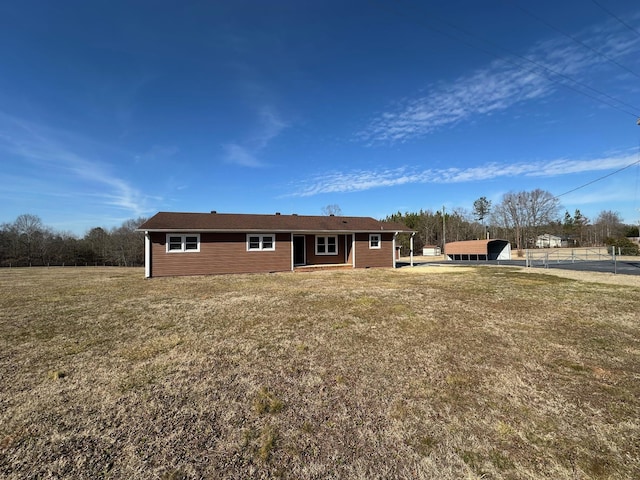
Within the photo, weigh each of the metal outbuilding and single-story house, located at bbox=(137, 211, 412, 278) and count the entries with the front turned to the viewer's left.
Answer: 0

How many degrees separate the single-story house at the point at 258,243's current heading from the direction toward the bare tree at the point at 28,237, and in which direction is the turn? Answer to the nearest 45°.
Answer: approximately 135° to its right

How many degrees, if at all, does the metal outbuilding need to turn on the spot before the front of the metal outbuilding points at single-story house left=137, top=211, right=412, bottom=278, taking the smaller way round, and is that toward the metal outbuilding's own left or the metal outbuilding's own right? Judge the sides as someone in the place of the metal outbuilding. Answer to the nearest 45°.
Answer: approximately 90° to the metal outbuilding's own right

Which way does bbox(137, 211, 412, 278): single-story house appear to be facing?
toward the camera

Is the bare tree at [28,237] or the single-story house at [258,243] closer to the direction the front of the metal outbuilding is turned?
the single-story house

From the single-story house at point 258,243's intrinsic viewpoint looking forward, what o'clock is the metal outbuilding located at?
The metal outbuilding is roughly at 8 o'clock from the single-story house.

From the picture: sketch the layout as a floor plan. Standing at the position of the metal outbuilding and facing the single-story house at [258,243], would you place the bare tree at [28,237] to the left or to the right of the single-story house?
right

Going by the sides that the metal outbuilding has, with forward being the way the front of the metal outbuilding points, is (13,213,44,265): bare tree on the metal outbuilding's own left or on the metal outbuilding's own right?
on the metal outbuilding's own right

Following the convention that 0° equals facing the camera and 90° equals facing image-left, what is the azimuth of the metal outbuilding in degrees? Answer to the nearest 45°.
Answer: approximately 315°
